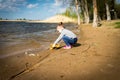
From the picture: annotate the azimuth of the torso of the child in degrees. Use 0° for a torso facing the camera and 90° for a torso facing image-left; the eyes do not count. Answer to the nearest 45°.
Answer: approximately 90°
